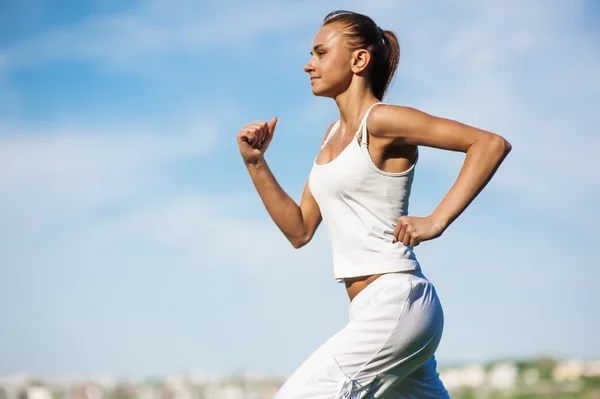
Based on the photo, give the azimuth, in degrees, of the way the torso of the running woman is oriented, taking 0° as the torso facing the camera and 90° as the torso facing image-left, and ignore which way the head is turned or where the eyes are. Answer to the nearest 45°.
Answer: approximately 90°

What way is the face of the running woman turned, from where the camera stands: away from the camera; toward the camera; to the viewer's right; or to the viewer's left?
to the viewer's left
